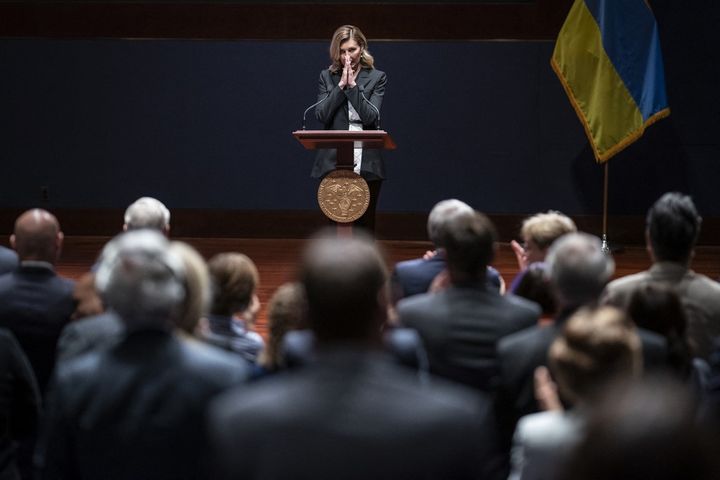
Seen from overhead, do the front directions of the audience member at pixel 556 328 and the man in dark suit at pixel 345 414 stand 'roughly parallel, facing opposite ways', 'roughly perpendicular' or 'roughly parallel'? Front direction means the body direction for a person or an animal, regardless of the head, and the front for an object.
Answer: roughly parallel

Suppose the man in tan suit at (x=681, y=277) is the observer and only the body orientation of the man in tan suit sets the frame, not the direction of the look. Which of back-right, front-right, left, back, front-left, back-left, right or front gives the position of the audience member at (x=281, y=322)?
back-left

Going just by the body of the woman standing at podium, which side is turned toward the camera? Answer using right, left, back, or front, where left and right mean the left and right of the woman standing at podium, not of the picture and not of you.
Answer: front

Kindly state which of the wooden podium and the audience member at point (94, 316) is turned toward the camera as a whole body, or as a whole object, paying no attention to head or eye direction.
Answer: the wooden podium

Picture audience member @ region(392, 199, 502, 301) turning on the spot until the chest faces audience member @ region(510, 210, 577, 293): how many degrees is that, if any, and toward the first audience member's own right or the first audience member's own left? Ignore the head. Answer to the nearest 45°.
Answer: approximately 90° to the first audience member's own right

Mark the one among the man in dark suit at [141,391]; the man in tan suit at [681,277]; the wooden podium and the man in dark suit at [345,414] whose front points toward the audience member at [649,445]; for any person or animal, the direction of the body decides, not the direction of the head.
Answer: the wooden podium

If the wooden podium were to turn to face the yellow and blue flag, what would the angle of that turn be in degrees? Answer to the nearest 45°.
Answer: approximately 135° to its left

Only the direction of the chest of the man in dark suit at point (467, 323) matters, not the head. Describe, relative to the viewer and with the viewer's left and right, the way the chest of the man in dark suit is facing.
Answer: facing away from the viewer

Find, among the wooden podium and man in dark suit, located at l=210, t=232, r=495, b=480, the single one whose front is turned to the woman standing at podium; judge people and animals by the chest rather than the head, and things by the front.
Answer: the man in dark suit

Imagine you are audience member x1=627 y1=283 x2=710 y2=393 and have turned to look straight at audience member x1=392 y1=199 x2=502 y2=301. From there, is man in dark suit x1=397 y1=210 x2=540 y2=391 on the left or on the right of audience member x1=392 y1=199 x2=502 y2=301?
left

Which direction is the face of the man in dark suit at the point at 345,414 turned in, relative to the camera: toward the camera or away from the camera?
away from the camera

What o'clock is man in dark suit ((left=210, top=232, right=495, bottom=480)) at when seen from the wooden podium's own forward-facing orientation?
The man in dark suit is roughly at 12 o'clock from the wooden podium.
